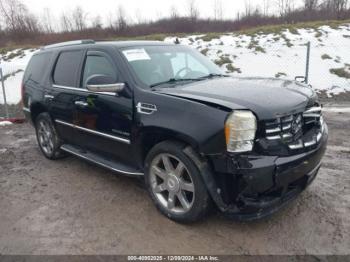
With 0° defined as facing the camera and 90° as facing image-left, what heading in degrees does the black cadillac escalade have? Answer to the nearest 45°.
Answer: approximately 315°

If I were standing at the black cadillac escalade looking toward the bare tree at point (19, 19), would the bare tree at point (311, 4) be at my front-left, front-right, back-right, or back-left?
front-right

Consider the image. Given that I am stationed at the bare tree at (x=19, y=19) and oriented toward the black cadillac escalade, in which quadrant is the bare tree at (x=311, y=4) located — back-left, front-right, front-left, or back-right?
front-left

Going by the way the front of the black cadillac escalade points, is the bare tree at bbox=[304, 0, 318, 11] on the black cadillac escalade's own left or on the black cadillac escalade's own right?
on the black cadillac escalade's own left

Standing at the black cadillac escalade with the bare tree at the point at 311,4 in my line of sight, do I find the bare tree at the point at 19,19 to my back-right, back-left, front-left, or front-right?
front-left

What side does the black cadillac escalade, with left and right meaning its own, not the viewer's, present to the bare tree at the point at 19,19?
back
